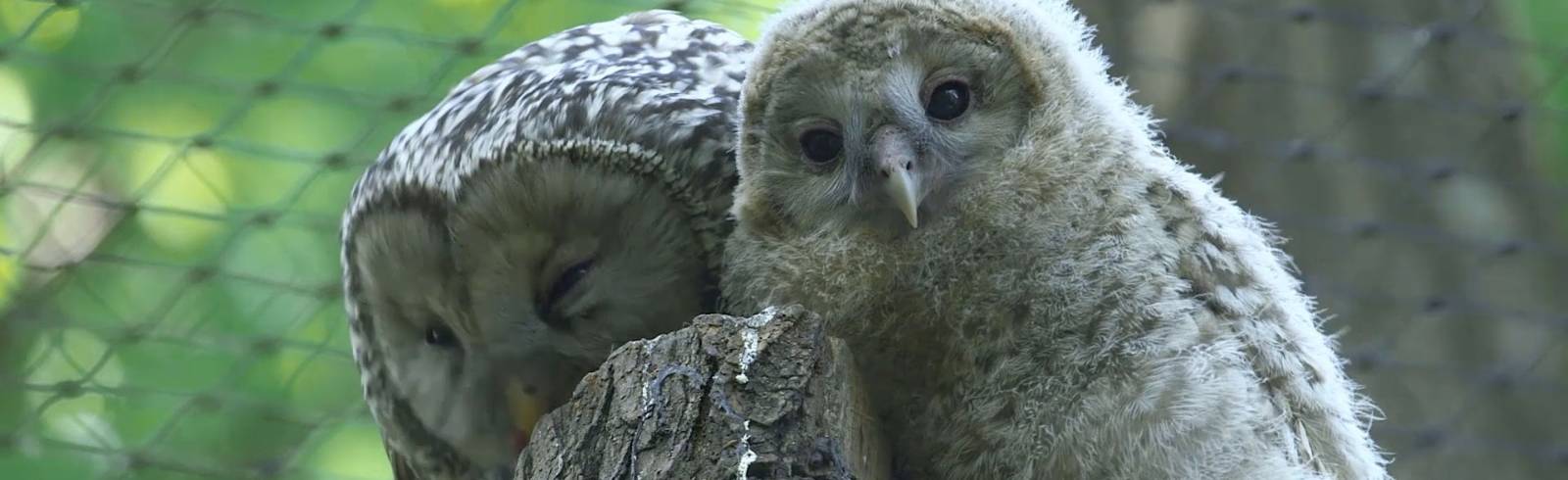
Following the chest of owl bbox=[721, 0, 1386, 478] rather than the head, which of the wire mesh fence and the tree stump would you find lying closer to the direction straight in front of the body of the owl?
the tree stump

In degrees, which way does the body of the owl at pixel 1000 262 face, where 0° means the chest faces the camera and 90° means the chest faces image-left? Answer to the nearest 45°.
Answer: approximately 45°

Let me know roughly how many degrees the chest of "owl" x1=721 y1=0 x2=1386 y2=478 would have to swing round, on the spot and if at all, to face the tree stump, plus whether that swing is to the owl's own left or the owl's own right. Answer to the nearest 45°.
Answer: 0° — it already faces it
